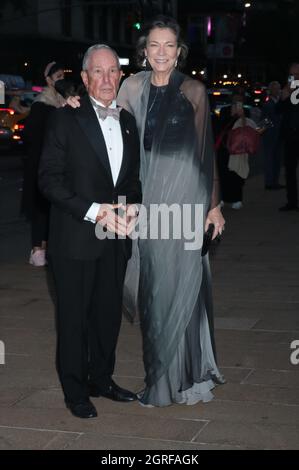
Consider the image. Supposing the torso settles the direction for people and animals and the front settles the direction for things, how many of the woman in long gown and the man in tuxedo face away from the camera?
0

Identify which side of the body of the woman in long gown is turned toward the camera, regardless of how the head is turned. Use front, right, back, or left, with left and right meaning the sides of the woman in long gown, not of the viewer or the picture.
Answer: front

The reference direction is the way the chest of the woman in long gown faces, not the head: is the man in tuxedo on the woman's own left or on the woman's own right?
on the woman's own right

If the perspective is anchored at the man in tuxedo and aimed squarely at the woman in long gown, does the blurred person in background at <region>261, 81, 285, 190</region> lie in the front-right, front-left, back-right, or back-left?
front-left

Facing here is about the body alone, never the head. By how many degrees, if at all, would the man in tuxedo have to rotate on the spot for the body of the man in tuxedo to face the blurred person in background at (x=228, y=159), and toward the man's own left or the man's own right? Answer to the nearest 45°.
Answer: approximately 135° to the man's own left

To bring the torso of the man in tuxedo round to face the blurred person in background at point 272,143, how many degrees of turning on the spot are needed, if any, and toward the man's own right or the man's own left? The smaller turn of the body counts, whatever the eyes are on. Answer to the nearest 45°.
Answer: approximately 135° to the man's own left

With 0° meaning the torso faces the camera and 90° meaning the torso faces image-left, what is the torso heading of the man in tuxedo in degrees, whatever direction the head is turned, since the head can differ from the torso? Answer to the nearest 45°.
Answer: approximately 315°

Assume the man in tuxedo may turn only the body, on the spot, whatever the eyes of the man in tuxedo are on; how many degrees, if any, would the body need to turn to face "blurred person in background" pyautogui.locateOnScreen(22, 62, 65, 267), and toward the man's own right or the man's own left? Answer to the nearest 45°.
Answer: approximately 135° to the man's own left
